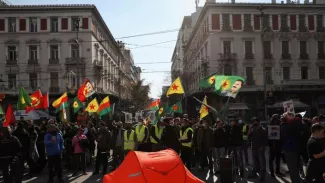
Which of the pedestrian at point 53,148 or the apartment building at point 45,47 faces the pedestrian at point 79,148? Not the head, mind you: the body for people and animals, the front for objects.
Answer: the apartment building

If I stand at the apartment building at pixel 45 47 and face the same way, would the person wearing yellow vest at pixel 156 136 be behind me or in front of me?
in front

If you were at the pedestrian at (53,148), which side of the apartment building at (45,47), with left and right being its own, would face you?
front

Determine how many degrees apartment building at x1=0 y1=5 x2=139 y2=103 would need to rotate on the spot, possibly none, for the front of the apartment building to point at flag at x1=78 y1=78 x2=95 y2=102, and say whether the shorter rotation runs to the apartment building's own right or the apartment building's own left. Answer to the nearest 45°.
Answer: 0° — it already faces it
